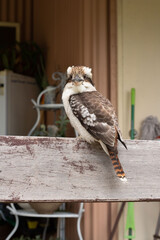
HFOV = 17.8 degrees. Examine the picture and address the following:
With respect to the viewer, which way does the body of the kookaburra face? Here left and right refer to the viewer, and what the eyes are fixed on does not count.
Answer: facing to the left of the viewer

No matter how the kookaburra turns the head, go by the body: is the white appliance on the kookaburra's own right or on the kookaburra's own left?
on the kookaburra's own right

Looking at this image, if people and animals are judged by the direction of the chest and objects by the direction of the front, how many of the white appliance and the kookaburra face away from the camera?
0

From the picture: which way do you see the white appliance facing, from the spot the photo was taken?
facing the viewer and to the left of the viewer

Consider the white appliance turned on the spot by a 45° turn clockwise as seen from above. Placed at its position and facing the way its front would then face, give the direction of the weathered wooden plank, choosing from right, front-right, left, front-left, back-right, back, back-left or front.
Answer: left
